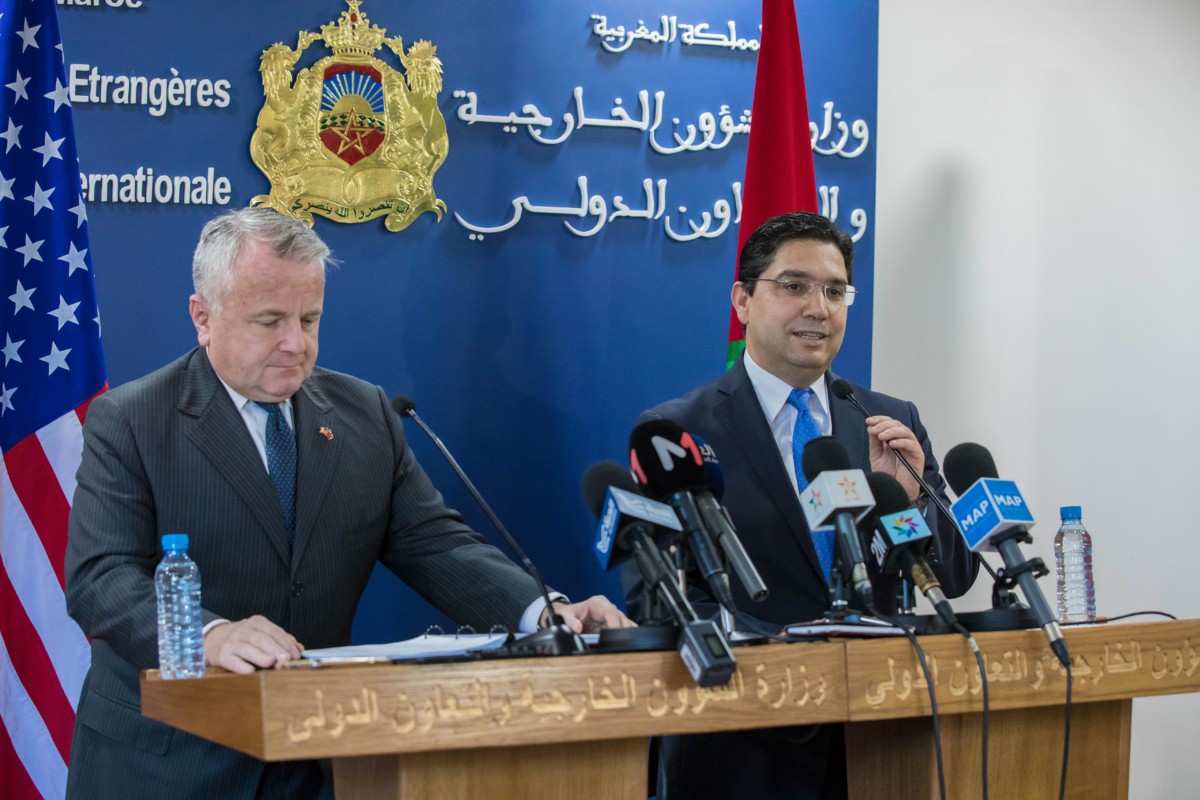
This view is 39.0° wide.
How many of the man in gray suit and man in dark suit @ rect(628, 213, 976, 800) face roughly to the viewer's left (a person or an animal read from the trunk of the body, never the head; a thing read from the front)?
0

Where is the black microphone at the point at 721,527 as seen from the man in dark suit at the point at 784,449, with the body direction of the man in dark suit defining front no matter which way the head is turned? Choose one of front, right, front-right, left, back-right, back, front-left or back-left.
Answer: front-right

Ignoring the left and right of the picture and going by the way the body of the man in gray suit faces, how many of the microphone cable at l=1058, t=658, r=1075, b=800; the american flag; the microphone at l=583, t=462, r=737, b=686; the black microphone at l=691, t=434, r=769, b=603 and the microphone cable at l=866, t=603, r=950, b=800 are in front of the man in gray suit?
4

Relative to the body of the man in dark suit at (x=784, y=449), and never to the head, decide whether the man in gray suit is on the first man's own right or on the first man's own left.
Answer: on the first man's own right

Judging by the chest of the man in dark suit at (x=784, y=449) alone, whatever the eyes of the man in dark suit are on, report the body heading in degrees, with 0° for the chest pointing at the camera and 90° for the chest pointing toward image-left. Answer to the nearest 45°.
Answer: approximately 315°

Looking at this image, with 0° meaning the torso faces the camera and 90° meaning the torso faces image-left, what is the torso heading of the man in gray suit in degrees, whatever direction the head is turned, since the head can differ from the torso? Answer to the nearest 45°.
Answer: approximately 315°

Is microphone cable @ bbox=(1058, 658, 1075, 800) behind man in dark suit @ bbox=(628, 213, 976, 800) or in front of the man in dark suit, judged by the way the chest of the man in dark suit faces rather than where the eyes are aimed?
in front

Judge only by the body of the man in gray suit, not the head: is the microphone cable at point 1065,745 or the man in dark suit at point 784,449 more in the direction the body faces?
the microphone cable

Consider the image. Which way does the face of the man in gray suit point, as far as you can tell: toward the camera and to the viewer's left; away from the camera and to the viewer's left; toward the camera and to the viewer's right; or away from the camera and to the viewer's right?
toward the camera and to the viewer's right

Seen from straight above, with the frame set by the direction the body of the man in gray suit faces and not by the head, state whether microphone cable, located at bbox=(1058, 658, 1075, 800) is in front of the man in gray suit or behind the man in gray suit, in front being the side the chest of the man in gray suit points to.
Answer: in front

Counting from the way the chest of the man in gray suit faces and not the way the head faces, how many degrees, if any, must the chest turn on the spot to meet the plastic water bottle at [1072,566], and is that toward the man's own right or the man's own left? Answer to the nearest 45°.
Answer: approximately 45° to the man's own left

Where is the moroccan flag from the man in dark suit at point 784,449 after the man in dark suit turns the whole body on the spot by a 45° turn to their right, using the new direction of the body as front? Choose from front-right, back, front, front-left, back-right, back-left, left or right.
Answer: back

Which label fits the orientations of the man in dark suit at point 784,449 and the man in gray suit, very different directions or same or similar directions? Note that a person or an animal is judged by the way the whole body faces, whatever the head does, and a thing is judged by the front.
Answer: same or similar directions
